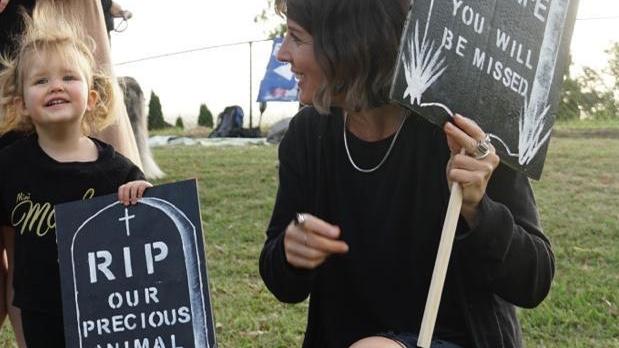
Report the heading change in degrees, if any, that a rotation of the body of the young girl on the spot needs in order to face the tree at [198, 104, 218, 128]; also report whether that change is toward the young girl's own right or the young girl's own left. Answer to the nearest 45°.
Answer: approximately 180°

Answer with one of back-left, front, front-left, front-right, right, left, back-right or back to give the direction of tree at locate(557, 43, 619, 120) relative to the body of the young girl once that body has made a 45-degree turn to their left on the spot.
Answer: left

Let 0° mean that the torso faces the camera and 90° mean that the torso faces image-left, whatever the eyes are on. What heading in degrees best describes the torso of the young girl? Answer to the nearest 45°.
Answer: approximately 0°

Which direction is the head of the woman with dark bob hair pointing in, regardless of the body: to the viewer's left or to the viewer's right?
to the viewer's left

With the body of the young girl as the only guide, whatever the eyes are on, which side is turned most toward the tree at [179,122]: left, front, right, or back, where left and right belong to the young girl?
back

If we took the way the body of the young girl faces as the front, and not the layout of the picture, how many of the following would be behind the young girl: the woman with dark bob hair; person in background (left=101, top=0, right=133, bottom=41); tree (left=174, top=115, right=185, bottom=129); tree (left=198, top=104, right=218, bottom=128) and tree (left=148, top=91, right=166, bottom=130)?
4

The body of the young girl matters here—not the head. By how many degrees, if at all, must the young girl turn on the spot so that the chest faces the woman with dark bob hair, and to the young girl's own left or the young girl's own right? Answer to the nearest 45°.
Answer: approximately 45° to the young girl's own left

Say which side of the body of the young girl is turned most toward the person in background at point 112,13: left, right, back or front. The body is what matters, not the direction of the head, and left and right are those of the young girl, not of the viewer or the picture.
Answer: back

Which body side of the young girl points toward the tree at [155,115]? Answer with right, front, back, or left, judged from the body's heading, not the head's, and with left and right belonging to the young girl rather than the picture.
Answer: back
